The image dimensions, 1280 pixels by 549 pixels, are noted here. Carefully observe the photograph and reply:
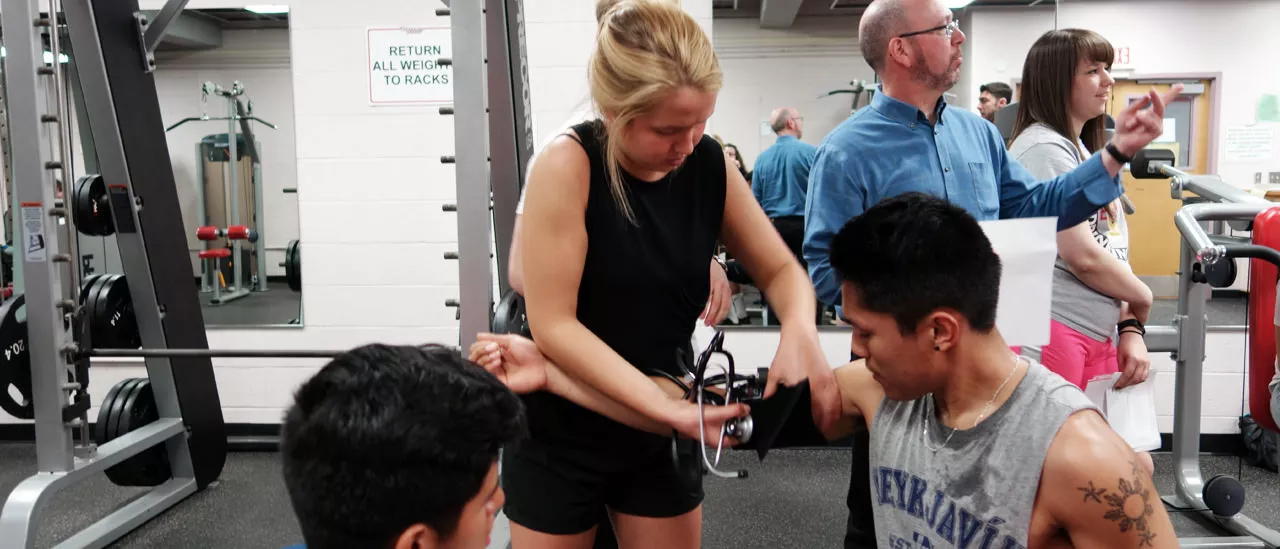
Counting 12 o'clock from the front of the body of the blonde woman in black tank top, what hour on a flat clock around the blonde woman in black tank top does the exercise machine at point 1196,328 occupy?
The exercise machine is roughly at 9 o'clock from the blonde woman in black tank top.

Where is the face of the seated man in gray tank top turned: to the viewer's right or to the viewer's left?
to the viewer's left

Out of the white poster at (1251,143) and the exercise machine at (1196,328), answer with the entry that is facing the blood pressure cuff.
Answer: the white poster

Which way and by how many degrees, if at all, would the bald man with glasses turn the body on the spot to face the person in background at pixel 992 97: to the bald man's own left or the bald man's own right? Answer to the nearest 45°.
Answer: approximately 135° to the bald man's own left

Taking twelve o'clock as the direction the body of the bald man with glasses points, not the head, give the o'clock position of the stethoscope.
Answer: The stethoscope is roughly at 2 o'clock from the bald man with glasses.

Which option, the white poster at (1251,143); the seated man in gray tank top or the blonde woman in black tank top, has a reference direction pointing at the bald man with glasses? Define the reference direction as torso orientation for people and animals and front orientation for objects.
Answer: the white poster

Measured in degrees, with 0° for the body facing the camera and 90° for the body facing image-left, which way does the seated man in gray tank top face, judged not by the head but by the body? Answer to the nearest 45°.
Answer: approximately 45°

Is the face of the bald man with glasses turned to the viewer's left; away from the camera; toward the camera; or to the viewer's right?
to the viewer's right

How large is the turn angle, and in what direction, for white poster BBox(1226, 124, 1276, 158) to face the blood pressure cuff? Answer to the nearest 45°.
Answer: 0° — it already faces it

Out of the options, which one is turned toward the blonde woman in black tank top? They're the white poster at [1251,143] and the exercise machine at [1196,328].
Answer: the white poster
